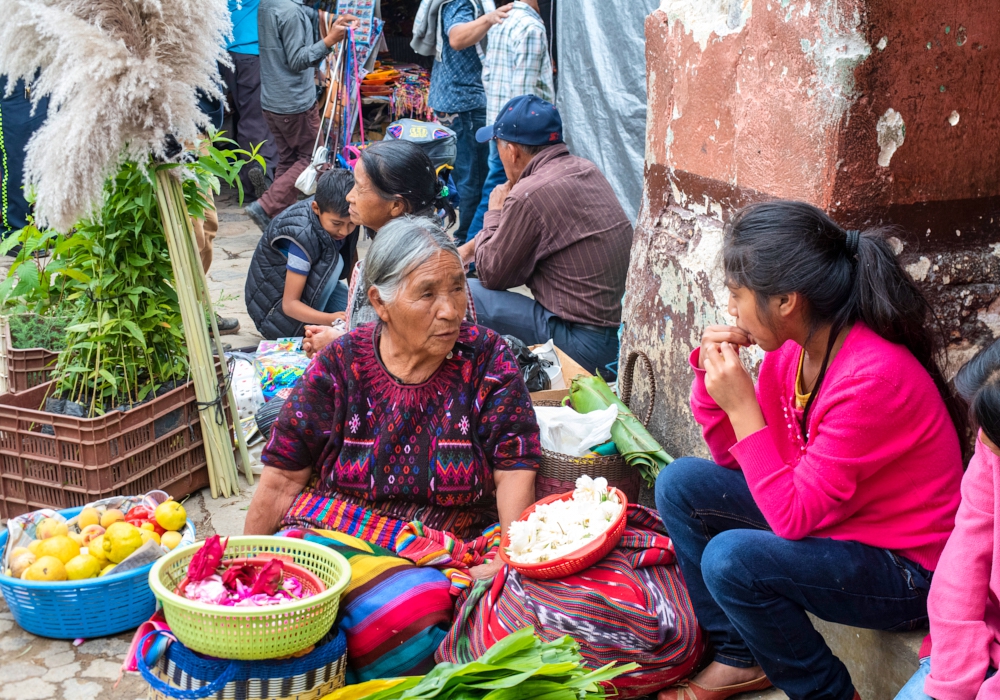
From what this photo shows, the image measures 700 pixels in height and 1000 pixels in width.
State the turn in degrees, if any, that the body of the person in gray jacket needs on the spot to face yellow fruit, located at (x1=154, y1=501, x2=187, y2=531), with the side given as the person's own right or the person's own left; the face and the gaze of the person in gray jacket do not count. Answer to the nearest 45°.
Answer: approximately 135° to the person's own right

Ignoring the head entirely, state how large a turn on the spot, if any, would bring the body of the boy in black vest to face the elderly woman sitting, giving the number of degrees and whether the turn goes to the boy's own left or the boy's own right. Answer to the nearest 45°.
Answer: approximately 45° to the boy's own right

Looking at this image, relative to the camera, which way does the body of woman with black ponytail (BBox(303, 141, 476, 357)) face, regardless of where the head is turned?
to the viewer's left

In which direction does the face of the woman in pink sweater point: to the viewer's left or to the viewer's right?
to the viewer's left

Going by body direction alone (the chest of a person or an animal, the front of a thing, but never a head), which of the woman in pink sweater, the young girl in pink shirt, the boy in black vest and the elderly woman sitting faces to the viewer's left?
the woman in pink sweater

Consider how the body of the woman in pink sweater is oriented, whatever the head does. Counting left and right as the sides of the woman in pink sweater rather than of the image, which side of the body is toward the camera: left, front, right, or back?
left

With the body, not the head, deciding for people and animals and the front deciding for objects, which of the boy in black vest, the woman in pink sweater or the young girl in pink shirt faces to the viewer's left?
the woman in pink sweater

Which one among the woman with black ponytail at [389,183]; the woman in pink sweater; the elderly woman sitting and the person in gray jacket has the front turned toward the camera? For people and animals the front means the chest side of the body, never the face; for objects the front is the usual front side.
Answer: the elderly woman sitting

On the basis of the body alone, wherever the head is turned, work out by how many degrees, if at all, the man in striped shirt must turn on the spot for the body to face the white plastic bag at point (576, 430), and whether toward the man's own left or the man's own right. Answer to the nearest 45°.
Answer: approximately 135° to the man's own left
